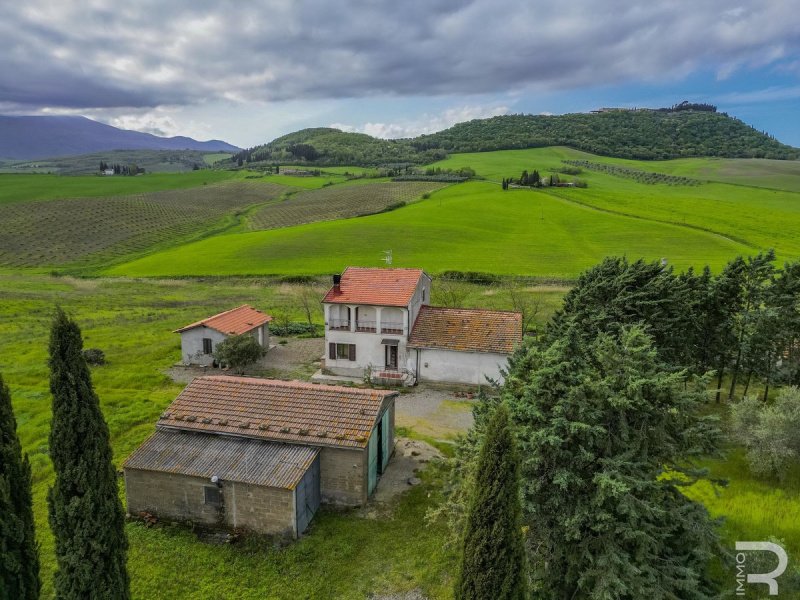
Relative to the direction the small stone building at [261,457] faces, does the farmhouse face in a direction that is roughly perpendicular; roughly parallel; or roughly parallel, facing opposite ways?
roughly perpendicular

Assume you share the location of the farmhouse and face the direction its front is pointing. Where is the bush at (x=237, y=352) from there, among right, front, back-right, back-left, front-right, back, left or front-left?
right

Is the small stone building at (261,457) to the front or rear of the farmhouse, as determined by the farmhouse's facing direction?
to the front

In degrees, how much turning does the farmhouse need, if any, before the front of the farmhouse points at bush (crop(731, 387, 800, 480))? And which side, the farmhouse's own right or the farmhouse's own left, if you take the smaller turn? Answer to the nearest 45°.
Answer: approximately 45° to the farmhouse's own left

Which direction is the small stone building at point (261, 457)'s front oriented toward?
to the viewer's right

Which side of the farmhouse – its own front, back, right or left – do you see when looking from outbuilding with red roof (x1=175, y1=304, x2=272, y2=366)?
right

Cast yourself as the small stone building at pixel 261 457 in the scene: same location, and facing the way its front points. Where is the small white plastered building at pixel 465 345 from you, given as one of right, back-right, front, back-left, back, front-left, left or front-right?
front-left

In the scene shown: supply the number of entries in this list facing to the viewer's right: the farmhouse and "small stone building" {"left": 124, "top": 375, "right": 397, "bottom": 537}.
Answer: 1

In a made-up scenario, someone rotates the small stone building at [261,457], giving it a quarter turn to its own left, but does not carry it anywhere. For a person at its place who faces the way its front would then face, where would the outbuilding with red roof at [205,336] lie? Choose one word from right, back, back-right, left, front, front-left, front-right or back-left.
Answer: front

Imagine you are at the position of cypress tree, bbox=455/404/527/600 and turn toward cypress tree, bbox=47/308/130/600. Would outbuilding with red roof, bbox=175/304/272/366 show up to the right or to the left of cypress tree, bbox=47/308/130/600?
right

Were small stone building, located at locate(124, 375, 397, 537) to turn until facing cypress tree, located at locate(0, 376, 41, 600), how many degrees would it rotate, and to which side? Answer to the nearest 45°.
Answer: approximately 135° to its right

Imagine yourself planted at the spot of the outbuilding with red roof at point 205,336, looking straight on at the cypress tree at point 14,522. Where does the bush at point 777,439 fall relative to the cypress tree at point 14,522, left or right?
left

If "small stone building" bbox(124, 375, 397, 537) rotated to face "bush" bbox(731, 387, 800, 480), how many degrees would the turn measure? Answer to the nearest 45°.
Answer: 0° — it already faces it
